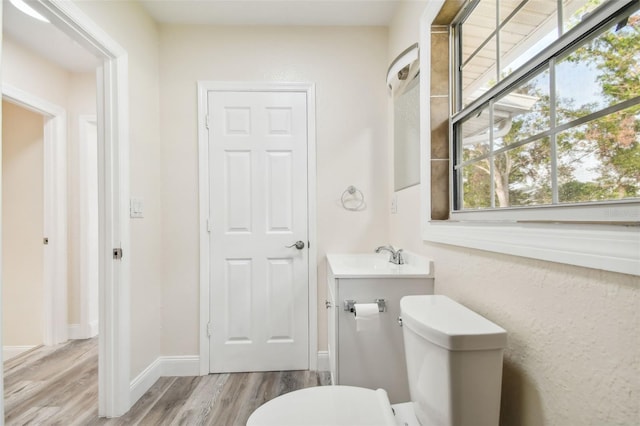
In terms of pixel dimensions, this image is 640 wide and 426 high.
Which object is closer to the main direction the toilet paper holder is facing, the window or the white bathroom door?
the window

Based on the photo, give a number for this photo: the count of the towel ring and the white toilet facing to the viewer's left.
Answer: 1

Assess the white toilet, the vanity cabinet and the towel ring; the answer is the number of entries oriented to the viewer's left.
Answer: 2

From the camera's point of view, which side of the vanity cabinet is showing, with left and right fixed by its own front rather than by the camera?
left

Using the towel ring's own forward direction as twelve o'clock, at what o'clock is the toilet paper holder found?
The toilet paper holder is roughly at 12 o'clock from the towel ring.

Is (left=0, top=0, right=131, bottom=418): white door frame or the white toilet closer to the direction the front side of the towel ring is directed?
the white toilet

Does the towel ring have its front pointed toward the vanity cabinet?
yes

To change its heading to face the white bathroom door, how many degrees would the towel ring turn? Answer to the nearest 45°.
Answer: approximately 90° to its right

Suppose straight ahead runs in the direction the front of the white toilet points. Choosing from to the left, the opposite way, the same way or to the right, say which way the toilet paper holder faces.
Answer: to the left

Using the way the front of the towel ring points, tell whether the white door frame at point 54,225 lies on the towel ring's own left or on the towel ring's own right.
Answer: on the towel ring's own right

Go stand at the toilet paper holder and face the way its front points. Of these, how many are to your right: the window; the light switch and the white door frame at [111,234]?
2

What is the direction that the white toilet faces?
to the viewer's left

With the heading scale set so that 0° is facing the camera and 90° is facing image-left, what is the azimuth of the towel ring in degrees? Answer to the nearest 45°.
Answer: approximately 0°
